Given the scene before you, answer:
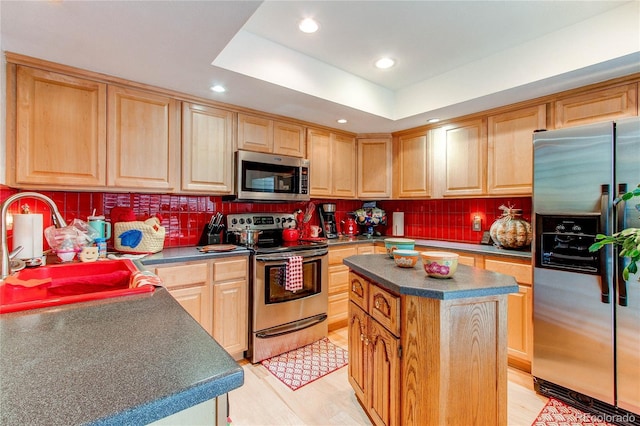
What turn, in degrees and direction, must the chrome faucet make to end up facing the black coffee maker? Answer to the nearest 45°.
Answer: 0° — it already faces it

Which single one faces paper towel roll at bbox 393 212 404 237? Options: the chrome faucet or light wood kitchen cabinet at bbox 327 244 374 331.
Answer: the chrome faucet

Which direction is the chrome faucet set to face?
to the viewer's right

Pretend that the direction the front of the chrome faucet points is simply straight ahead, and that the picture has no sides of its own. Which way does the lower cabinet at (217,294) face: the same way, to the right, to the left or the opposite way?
to the right

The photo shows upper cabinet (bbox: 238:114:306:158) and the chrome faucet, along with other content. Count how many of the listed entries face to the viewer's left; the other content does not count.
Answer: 0

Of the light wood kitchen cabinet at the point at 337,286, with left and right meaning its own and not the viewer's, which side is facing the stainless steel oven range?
right

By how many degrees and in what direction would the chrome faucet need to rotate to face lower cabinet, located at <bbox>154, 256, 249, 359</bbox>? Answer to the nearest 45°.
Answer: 0° — it already faces it

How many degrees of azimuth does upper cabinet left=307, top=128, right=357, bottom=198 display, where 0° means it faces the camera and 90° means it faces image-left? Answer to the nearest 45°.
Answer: approximately 315°

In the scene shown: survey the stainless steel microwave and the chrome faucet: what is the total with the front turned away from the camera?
0

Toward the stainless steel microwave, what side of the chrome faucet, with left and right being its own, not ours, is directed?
front

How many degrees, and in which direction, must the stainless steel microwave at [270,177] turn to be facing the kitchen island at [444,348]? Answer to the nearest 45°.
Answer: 0° — it already faces it
